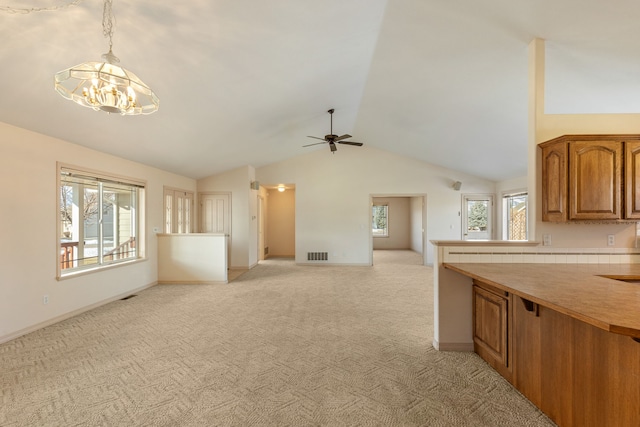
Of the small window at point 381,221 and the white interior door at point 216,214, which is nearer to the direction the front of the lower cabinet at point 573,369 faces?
the white interior door

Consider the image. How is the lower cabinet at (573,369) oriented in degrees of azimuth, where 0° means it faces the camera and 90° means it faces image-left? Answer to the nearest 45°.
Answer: approximately 45°

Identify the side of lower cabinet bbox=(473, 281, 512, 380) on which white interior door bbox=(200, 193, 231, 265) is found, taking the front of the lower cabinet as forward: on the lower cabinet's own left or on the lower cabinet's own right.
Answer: on the lower cabinet's own right

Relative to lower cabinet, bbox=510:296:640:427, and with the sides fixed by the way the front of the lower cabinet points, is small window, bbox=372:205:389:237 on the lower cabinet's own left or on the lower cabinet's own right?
on the lower cabinet's own right

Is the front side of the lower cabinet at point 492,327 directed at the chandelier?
yes

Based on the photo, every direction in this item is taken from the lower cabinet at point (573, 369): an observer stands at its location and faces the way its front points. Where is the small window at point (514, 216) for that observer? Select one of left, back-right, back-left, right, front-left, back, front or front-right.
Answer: back-right

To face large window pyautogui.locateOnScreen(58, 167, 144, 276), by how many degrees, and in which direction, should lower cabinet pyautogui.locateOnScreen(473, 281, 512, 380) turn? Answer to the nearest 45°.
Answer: approximately 45° to its right

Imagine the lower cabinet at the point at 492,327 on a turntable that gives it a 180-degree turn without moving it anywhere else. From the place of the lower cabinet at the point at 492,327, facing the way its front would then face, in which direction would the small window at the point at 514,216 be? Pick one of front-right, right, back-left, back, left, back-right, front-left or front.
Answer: front-left

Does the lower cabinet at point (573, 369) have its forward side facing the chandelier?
yes
